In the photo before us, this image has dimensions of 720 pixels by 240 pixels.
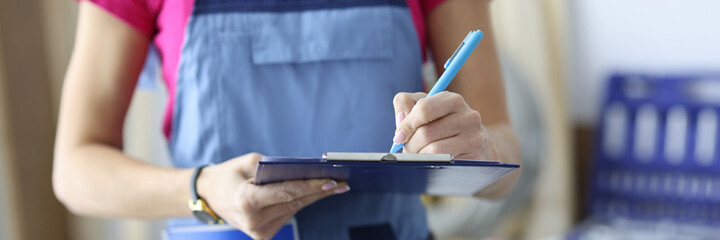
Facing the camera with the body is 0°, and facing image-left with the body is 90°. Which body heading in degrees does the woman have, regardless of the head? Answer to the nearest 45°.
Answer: approximately 0°

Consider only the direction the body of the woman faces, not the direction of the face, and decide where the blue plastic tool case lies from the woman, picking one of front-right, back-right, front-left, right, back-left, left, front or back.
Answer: back-left
